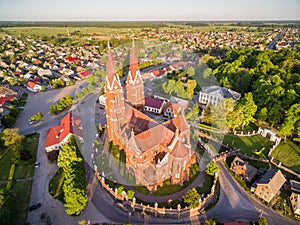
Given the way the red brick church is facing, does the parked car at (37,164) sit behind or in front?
in front

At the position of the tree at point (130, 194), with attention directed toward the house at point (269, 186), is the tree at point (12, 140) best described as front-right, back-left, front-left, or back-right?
back-left

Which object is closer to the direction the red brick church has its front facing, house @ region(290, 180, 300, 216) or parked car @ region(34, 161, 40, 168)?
the parked car

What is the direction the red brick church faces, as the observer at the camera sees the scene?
facing away from the viewer and to the left of the viewer

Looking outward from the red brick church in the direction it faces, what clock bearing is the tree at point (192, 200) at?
The tree is roughly at 6 o'clock from the red brick church.

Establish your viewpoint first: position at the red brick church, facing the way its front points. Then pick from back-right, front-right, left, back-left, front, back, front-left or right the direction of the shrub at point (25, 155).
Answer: front-left
